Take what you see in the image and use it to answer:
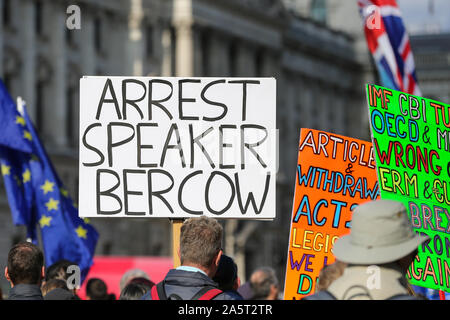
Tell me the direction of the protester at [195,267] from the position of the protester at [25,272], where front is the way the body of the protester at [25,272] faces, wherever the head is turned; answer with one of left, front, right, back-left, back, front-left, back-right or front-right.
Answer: back-right

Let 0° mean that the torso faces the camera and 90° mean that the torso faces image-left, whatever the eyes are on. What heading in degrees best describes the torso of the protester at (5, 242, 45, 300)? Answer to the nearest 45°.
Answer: approximately 180°

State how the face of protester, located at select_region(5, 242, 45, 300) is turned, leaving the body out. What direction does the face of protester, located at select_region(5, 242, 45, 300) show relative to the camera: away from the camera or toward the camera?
away from the camera

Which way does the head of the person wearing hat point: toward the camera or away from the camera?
away from the camera

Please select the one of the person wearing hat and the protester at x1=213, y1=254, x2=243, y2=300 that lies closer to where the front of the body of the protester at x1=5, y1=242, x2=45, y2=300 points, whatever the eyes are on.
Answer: the protester

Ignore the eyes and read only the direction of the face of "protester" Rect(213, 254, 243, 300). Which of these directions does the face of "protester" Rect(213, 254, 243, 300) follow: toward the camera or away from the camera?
away from the camera

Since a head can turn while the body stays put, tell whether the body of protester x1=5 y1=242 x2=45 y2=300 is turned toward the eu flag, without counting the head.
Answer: yes

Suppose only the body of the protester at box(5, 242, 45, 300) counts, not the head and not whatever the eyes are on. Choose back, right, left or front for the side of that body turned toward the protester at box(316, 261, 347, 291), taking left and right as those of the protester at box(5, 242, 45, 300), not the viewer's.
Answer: right

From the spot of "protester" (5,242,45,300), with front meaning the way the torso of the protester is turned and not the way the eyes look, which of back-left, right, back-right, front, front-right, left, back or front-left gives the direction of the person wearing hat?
back-right

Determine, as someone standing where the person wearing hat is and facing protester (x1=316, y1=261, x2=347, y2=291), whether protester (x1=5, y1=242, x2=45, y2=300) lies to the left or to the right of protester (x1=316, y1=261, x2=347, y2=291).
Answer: left
